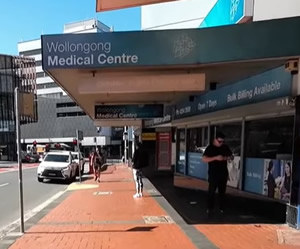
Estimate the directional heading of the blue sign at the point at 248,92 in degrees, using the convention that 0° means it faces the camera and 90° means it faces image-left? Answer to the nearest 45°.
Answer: approximately 45°

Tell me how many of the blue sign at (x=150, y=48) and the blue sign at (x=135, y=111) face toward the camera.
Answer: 2

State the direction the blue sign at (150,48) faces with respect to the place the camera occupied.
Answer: facing the viewer

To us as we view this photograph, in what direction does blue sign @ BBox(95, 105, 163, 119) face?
facing the viewer

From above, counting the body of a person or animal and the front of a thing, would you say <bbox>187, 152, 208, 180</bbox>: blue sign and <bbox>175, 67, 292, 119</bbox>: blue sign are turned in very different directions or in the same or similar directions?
same or similar directions

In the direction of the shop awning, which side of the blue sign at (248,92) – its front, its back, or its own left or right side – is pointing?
front

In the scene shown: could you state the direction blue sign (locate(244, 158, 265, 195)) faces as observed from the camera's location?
facing the viewer and to the left of the viewer

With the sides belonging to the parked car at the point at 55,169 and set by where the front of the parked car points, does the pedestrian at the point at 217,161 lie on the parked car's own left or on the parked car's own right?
on the parked car's own left
